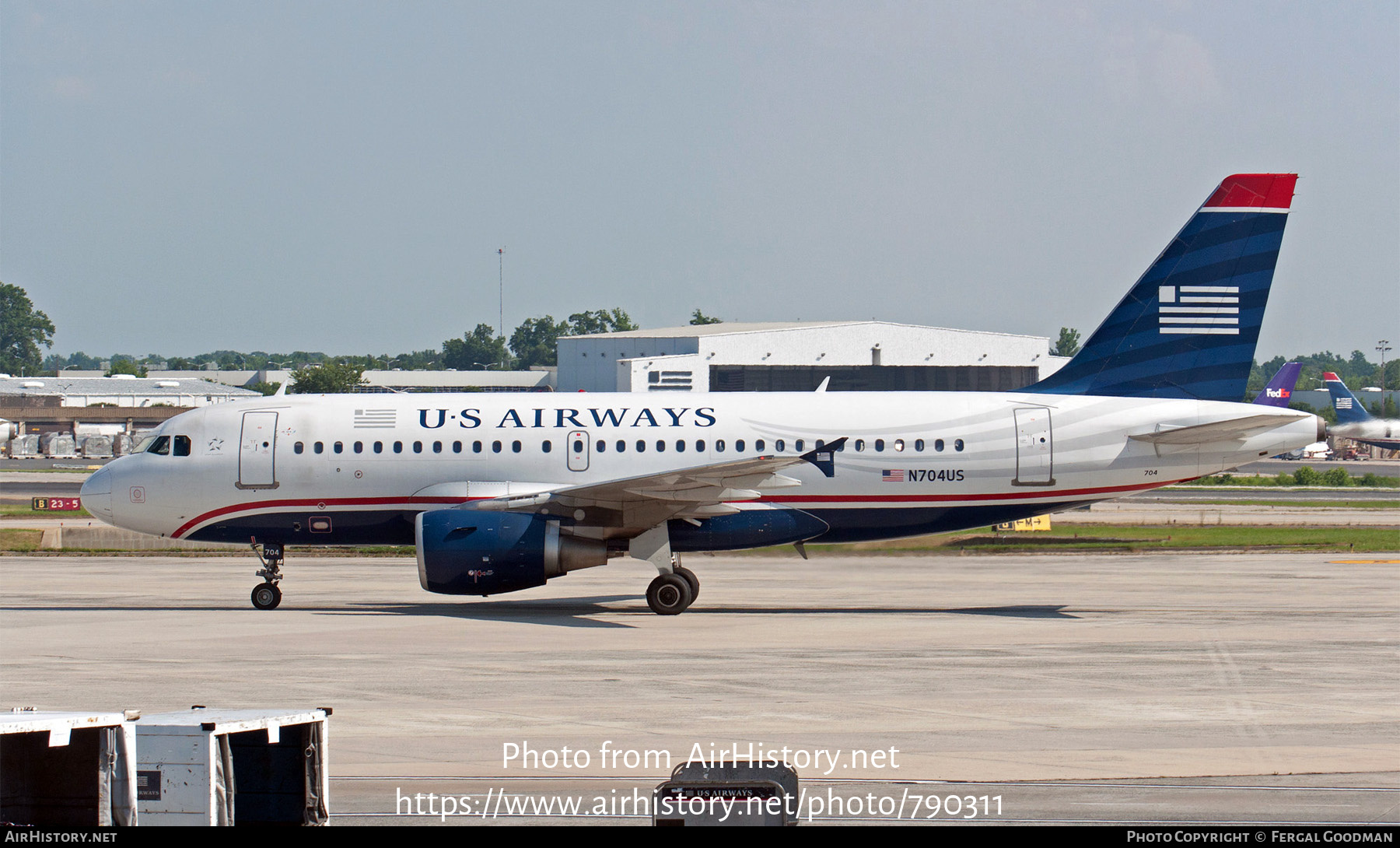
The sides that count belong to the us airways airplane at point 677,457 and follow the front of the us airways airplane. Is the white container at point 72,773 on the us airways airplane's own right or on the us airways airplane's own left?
on the us airways airplane's own left

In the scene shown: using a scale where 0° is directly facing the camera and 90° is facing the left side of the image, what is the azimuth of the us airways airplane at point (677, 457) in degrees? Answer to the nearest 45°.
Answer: approximately 90°

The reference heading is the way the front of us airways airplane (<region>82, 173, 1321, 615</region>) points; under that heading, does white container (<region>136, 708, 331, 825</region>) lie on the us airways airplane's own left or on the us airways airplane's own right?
on the us airways airplane's own left

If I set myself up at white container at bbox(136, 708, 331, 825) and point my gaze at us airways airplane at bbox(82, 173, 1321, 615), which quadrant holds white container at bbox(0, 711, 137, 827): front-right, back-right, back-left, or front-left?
back-left
